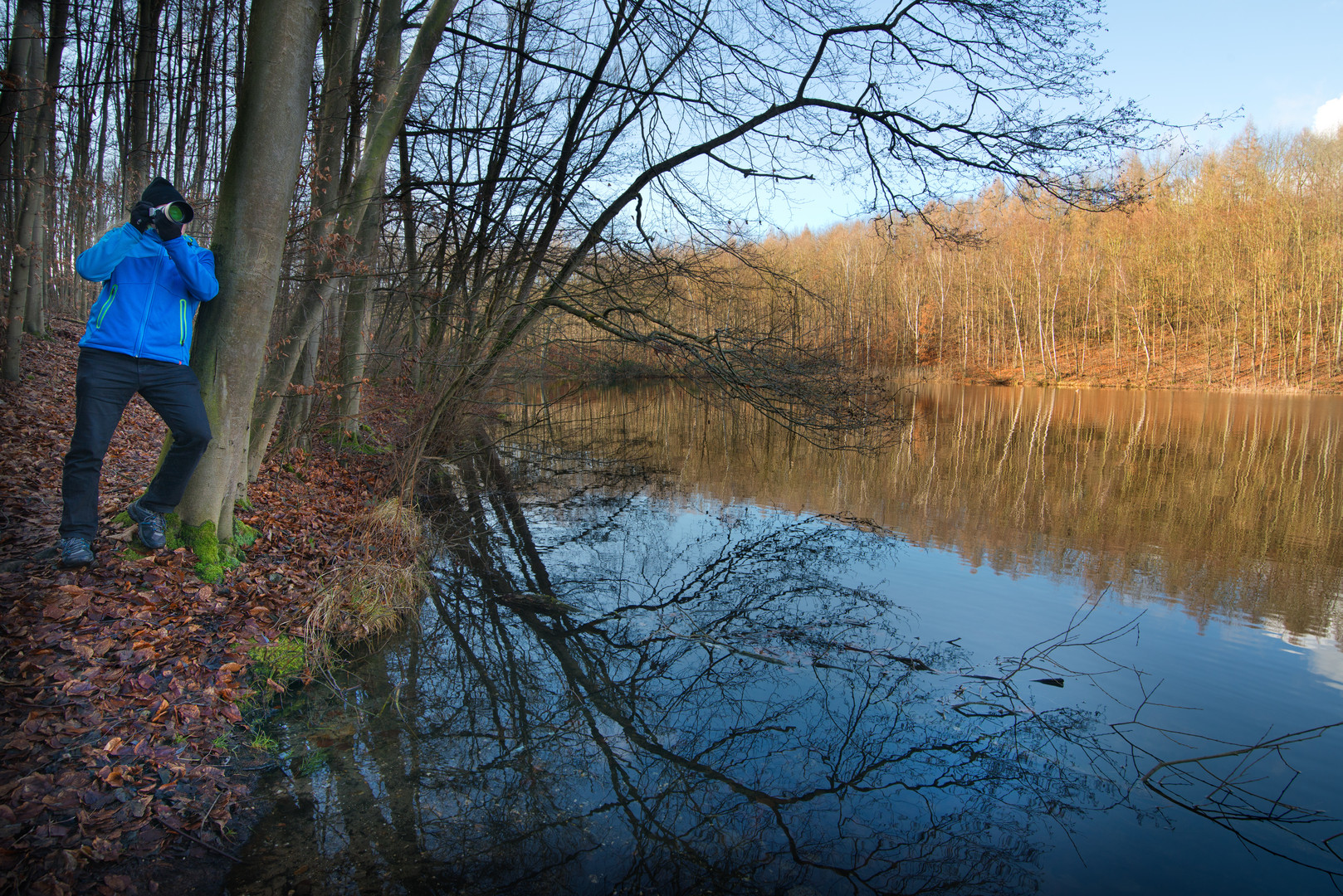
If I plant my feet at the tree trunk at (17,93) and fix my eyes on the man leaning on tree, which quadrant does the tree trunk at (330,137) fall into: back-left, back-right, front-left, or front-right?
front-left

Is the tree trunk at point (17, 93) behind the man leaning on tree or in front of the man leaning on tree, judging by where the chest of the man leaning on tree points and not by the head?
behind

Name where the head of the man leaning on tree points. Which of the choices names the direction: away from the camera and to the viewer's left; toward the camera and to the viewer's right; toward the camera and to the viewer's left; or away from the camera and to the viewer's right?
toward the camera and to the viewer's right

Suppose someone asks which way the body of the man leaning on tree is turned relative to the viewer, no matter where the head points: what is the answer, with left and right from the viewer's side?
facing the viewer

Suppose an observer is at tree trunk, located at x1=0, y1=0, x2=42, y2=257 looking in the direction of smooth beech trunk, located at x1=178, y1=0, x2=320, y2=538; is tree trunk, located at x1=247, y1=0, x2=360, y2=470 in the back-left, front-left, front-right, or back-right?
front-left

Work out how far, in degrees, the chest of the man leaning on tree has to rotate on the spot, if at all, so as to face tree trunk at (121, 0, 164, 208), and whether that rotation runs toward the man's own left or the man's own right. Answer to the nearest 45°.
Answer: approximately 180°

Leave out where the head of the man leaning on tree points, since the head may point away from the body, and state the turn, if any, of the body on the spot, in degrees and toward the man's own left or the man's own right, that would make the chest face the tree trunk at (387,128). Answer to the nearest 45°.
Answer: approximately 135° to the man's own left
